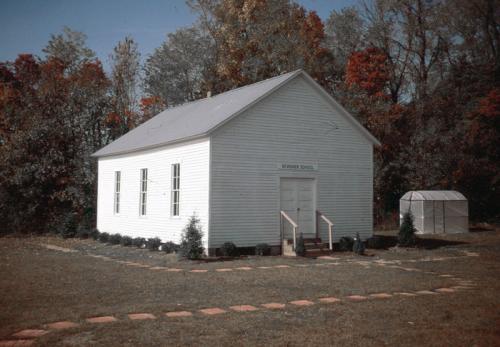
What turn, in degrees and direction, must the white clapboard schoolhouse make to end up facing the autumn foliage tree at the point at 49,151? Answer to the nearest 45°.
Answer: approximately 180°

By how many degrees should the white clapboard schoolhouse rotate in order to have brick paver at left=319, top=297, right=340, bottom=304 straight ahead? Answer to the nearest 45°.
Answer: approximately 45° to its right

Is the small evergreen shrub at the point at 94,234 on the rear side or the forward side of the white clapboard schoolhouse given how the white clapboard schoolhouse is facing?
on the rear side

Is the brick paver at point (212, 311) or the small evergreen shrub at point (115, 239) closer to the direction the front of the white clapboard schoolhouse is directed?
the brick paver

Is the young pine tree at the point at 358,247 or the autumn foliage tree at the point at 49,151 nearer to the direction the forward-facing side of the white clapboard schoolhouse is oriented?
the young pine tree

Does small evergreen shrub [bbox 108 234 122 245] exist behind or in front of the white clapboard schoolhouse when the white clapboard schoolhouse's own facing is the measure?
behind

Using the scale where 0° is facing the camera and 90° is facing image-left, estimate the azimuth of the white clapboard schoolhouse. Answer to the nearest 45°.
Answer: approximately 315°

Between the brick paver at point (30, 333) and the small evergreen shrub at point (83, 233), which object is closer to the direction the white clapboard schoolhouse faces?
the brick paver

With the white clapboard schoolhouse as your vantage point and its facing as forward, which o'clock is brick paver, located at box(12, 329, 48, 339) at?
The brick paver is roughly at 2 o'clock from the white clapboard schoolhouse.
